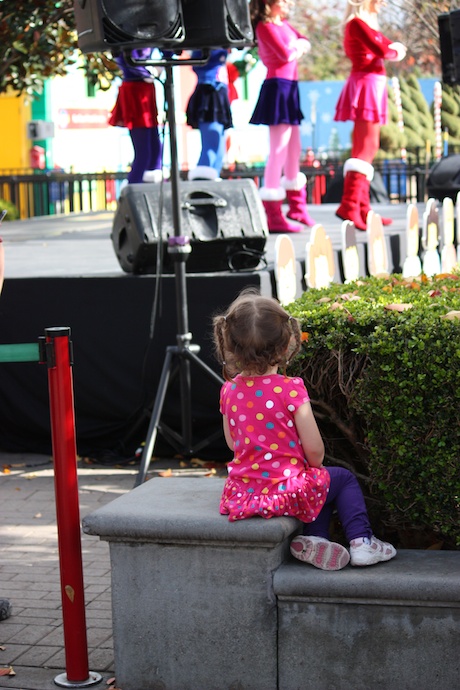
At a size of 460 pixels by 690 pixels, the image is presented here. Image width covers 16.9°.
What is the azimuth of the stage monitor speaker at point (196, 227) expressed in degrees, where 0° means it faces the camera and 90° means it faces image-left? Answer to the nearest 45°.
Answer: approximately 180°

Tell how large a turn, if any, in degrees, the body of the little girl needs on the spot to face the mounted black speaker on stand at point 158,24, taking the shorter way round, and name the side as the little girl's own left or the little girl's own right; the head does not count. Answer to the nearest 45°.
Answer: approximately 45° to the little girl's own left

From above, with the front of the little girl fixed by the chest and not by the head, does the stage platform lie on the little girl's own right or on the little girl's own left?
on the little girl's own left

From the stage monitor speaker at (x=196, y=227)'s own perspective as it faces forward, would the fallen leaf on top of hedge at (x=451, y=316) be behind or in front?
behind

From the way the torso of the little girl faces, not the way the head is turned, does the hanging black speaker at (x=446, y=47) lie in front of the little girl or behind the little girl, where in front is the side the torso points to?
in front

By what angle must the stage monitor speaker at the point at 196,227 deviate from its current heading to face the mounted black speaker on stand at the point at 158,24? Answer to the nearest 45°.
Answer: approximately 180°

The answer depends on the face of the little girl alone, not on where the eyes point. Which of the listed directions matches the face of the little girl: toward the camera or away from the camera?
away from the camera

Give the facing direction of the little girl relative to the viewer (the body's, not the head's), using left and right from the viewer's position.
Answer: facing away from the viewer and to the right of the viewer

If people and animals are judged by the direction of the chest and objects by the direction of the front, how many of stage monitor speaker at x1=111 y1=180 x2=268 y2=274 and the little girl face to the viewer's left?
0

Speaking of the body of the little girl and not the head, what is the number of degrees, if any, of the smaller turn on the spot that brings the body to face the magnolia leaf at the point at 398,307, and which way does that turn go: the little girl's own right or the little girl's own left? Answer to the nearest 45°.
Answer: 0° — they already face it

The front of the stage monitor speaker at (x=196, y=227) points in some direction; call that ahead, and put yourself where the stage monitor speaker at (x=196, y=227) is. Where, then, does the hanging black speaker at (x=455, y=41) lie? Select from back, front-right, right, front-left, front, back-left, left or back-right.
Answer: front-right

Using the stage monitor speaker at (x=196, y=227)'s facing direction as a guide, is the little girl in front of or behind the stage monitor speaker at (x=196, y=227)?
behind
